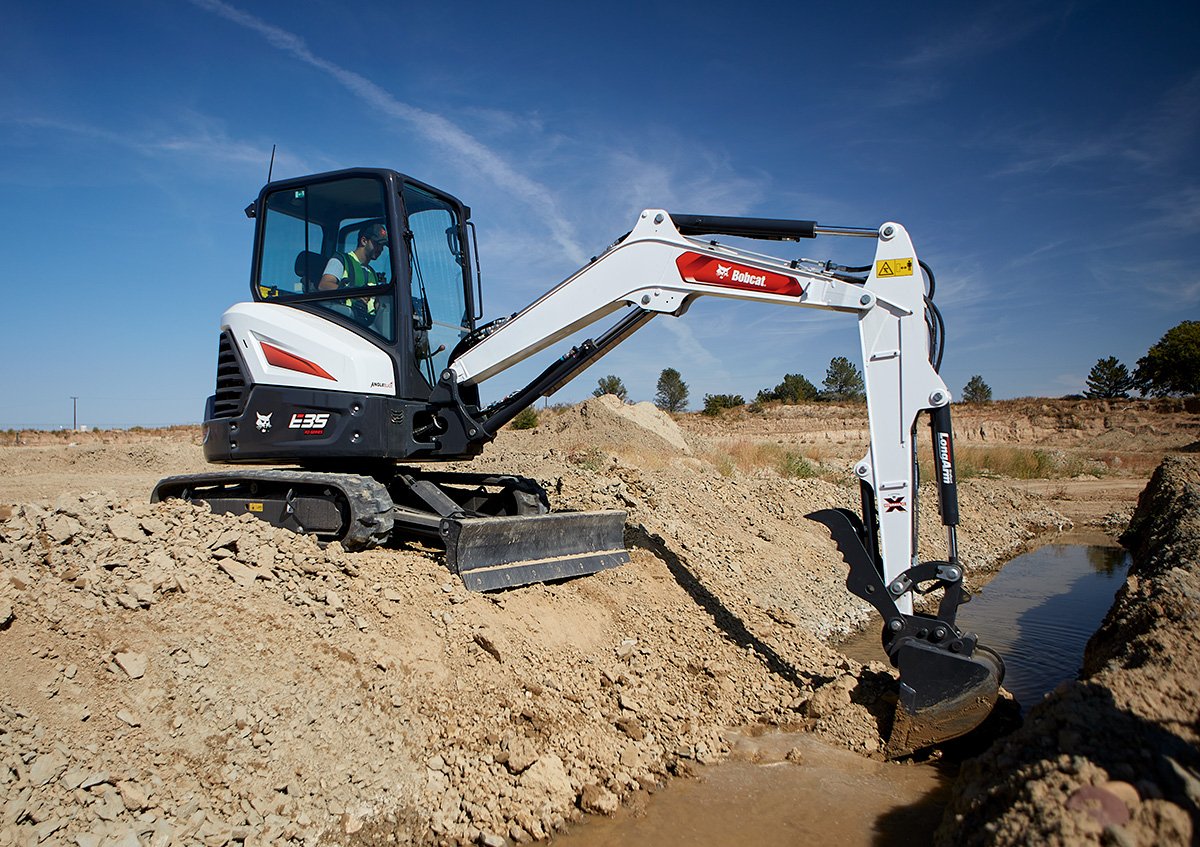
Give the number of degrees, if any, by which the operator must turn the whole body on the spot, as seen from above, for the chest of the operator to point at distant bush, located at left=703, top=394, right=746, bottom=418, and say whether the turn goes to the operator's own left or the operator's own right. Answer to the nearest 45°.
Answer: approximately 90° to the operator's own left

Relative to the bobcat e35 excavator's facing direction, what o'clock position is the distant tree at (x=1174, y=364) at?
The distant tree is roughly at 9 o'clock from the bobcat e35 excavator.

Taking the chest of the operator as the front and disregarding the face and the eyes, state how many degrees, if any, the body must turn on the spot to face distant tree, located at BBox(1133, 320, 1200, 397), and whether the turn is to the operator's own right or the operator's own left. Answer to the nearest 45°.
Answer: approximately 90° to the operator's own left

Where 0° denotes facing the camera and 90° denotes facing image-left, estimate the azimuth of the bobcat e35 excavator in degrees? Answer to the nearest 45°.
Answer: approximately 315°

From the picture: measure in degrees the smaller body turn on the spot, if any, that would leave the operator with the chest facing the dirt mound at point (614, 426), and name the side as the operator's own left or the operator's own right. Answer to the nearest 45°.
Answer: approximately 90° to the operator's own left

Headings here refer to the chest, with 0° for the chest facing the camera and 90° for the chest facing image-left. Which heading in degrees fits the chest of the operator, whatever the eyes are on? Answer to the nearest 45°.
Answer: approximately 315°

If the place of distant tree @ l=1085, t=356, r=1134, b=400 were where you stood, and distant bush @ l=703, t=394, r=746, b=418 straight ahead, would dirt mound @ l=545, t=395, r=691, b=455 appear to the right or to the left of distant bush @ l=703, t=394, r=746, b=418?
left
